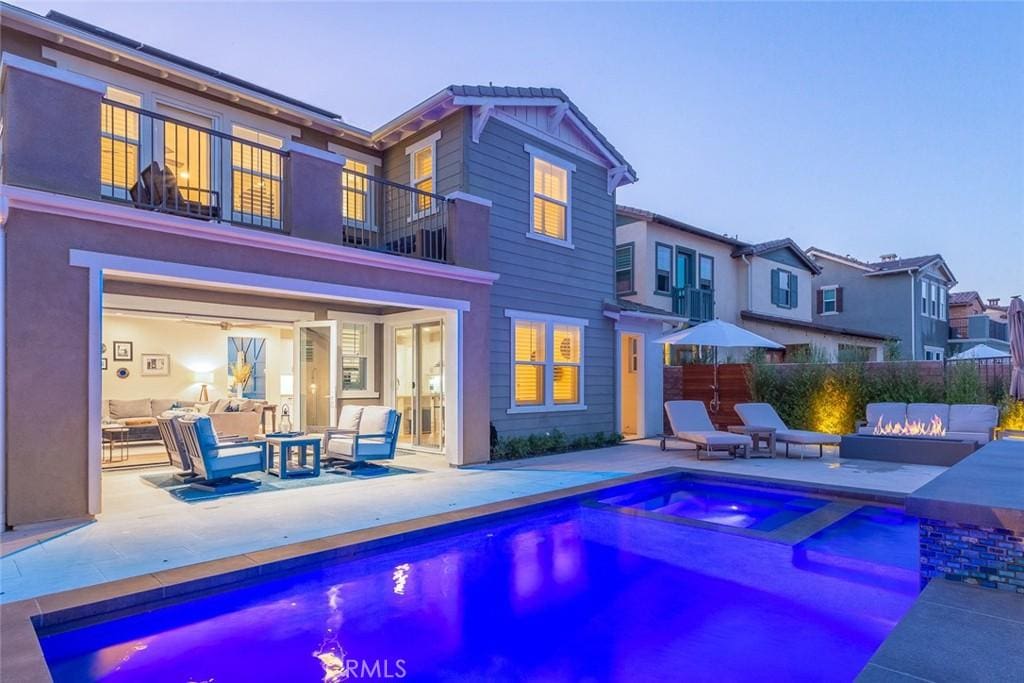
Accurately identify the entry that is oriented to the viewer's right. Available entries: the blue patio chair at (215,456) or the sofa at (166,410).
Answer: the blue patio chair

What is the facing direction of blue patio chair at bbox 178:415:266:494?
to the viewer's right

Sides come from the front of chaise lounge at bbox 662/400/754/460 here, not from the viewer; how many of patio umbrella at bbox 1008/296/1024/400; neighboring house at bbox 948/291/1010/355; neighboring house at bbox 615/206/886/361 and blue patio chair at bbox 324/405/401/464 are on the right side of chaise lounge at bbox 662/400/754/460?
1

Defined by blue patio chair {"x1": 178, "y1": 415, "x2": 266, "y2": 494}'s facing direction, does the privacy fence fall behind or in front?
in front

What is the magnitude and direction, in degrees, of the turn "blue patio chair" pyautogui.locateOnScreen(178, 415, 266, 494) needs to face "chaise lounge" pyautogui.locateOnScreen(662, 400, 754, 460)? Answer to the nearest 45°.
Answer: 0° — it already faces it

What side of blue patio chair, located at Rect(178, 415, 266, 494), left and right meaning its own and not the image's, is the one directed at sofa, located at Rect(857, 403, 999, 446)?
front

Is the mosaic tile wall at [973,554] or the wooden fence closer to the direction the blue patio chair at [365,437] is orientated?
the mosaic tile wall

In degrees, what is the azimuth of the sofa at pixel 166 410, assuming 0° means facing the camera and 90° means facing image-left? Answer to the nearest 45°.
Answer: approximately 0°

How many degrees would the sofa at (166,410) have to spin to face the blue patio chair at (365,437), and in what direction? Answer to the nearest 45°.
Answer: approximately 45° to its left

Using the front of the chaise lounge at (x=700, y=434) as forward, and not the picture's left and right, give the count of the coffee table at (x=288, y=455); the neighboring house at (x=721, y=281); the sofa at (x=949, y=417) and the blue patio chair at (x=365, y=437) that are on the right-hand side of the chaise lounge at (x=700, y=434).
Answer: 2

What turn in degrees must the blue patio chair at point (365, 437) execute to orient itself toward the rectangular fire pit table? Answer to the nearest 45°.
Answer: approximately 135° to its left

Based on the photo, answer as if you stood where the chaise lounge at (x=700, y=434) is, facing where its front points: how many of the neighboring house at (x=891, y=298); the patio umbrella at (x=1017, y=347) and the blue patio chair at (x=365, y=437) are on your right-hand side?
1

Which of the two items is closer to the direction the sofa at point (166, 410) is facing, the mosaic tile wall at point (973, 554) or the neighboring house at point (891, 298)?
the mosaic tile wall

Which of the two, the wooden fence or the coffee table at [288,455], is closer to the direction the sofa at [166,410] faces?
the coffee table

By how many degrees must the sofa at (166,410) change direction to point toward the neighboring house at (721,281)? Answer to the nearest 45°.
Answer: approximately 90° to its left

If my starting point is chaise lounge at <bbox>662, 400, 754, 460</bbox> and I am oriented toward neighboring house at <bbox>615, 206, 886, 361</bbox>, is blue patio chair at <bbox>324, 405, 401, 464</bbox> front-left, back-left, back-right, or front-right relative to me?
back-left

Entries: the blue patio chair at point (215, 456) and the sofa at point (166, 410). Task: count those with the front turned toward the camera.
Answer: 1
